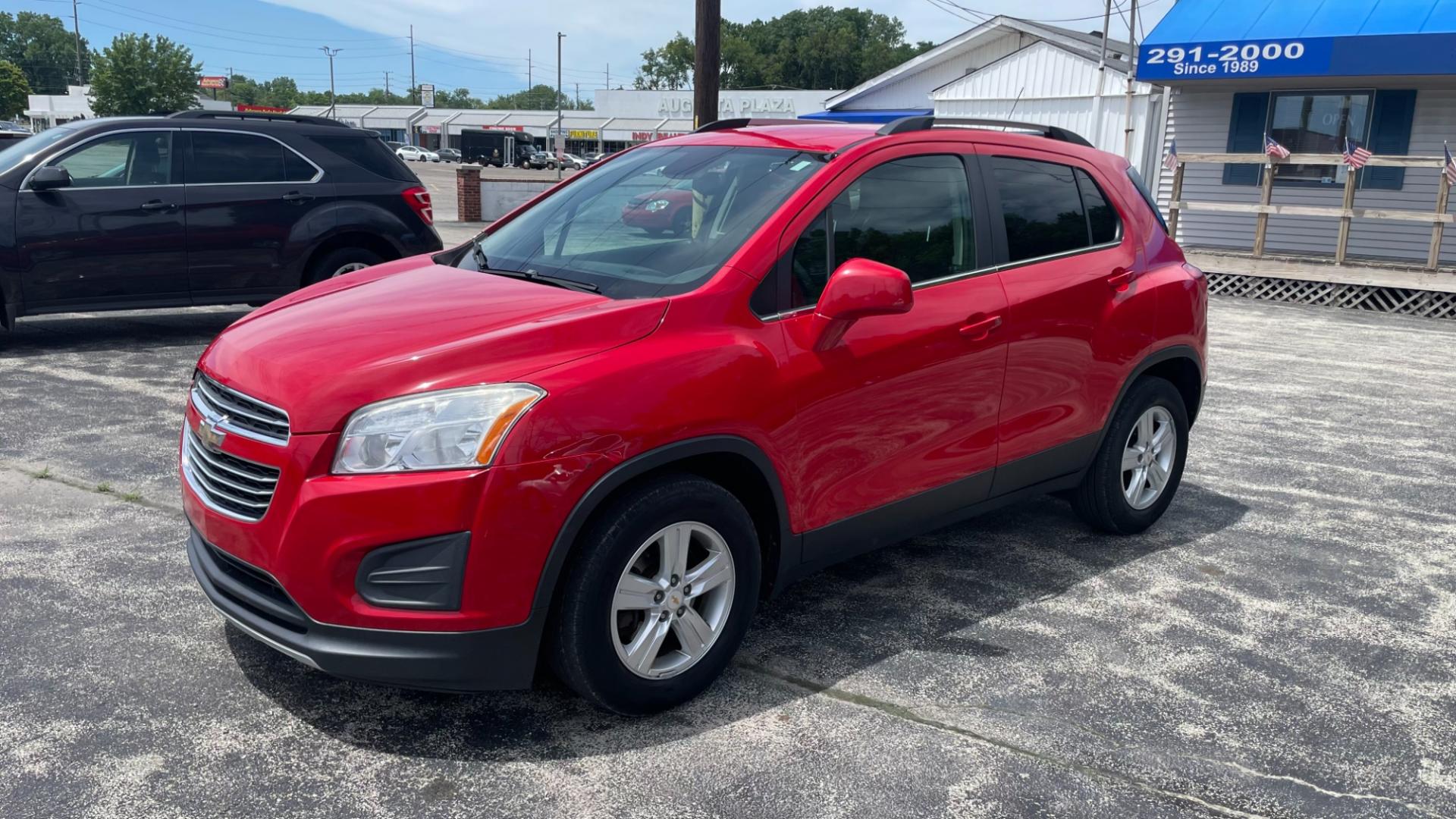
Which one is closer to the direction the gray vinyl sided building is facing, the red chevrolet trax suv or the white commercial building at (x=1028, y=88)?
the red chevrolet trax suv

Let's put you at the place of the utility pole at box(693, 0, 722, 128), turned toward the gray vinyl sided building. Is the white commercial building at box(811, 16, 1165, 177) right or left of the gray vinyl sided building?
left

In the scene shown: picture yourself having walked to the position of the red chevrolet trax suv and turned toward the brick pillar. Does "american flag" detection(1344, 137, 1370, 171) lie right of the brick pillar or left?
right

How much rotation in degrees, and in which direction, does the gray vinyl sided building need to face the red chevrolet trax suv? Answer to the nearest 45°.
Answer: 0° — it already faces it

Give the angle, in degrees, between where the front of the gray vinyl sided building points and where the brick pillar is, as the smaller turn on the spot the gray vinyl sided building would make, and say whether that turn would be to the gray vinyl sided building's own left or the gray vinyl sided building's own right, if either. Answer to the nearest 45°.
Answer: approximately 90° to the gray vinyl sided building's own right

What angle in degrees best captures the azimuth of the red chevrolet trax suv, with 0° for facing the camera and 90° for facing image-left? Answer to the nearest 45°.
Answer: approximately 45°

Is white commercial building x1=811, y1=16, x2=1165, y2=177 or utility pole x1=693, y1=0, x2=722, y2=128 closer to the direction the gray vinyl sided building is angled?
the utility pole

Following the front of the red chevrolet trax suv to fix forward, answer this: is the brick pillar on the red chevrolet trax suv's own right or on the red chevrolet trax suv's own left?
on the red chevrolet trax suv's own right

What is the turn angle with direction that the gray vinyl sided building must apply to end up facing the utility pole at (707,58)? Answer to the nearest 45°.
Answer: approximately 45° to its right

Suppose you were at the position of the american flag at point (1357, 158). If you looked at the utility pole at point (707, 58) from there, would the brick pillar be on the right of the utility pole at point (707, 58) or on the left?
right

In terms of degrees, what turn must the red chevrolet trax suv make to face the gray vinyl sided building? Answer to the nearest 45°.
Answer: approximately 180°
